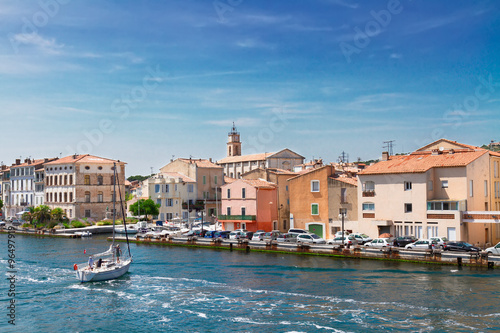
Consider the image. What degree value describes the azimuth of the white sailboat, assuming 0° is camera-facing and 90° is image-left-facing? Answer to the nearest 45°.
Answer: approximately 225°

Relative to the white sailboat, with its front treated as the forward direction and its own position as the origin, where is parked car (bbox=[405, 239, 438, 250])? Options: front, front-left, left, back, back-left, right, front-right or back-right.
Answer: front-right

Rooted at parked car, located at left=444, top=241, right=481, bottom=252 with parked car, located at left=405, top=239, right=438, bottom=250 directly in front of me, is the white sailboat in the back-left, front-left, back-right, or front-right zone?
front-left

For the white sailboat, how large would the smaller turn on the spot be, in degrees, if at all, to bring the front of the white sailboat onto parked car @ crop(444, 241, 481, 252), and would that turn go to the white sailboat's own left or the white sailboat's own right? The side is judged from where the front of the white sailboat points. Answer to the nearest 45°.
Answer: approximately 45° to the white sailboat's own right

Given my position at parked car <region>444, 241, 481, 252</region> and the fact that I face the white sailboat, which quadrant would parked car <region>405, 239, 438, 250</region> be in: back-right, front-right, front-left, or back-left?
front-right
